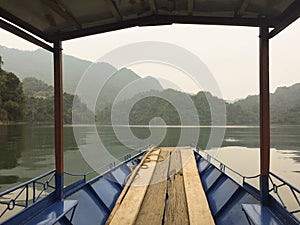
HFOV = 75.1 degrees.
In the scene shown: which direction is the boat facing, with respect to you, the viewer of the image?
facing away from the viewer

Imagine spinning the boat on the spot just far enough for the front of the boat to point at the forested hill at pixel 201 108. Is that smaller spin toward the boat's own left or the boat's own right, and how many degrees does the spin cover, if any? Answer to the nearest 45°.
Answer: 0° — it already faces it
